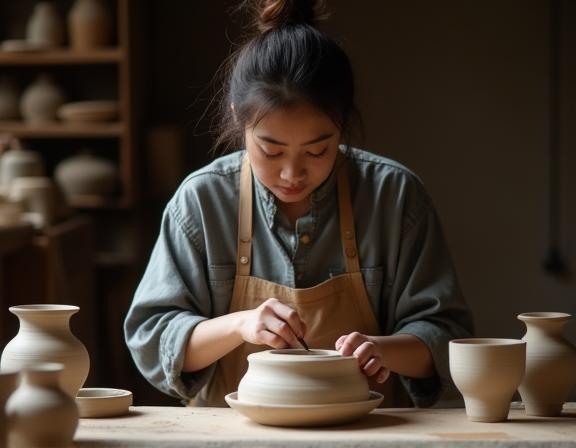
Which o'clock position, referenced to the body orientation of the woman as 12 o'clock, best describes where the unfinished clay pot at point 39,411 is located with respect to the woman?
The unfinished clay pot is roughly at 1 o'clock from the woman.

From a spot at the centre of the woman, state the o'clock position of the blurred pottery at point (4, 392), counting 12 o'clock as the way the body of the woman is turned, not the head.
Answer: The blurred pottery is roughly at 1 o'clock from the woman.

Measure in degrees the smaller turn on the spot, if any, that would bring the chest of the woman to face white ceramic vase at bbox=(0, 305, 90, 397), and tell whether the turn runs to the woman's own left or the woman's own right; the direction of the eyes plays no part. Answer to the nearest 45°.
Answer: approximately 45° to the woman's own right

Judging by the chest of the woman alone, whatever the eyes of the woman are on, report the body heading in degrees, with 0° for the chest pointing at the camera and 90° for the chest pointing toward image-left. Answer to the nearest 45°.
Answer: approximately 0°

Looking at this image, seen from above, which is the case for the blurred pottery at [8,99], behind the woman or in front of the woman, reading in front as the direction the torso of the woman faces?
behind

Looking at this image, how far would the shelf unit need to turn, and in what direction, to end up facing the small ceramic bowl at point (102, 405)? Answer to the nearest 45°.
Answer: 0° — it already faces it

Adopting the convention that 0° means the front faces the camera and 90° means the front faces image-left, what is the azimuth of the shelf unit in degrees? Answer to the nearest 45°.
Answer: approximately 0°

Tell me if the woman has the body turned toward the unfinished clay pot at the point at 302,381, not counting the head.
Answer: yes
